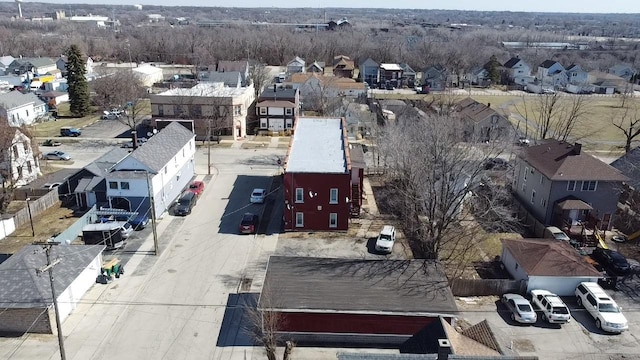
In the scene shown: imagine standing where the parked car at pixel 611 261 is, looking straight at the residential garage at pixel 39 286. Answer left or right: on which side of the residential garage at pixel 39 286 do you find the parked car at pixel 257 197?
right

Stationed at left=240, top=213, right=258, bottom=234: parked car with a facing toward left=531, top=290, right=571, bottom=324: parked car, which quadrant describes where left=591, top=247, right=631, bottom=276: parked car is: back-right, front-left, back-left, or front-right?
front-left

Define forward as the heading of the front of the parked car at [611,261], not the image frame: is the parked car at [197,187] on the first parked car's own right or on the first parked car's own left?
on the first parked car's own right

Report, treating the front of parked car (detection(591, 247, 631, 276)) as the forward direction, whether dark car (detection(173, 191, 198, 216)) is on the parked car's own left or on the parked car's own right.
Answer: on the parked car's own right

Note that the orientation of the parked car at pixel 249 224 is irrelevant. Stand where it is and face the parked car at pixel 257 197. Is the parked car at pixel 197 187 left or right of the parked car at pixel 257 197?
left

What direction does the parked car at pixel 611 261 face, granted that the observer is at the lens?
facing the viewer and to the right of the viewer

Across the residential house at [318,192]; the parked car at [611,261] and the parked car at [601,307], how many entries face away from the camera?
1

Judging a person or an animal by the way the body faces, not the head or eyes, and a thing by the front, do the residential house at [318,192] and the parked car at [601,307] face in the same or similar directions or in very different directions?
very different directions
